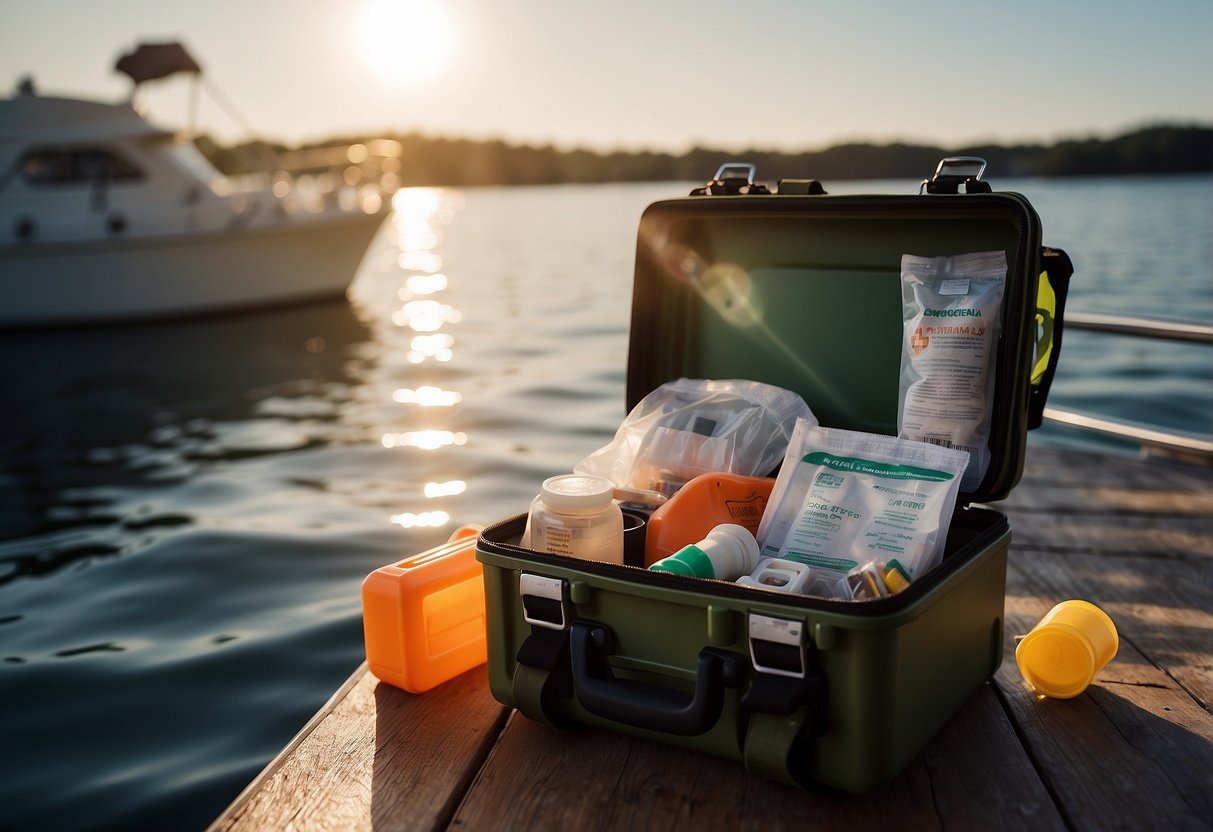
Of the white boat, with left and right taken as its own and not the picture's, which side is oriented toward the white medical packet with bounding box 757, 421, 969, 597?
right

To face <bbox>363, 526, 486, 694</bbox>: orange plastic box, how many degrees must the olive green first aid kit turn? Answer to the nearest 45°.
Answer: approximately 45° to its right

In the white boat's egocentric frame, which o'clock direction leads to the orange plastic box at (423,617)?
The orange plastic box is roughly at 3 o'clock from the white boat.

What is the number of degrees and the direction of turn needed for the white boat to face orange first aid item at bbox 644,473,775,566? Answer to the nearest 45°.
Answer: approximately 90° to its right

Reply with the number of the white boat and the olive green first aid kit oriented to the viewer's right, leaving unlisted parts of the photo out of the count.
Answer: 1

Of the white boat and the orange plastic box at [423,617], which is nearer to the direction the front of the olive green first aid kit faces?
the orange plastic box

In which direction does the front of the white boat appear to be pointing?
to the viewer's right

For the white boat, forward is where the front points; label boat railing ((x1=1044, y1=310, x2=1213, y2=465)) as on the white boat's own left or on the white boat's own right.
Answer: on the white boat's own right

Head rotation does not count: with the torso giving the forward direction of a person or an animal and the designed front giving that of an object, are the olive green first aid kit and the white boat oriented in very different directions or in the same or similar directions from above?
very different directions

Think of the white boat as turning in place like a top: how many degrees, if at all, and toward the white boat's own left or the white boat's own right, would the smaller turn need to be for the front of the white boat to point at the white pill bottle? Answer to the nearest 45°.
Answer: approximately 90° to the white boat's own right

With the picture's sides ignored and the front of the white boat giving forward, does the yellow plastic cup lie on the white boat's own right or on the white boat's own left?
on the white boat's own right
